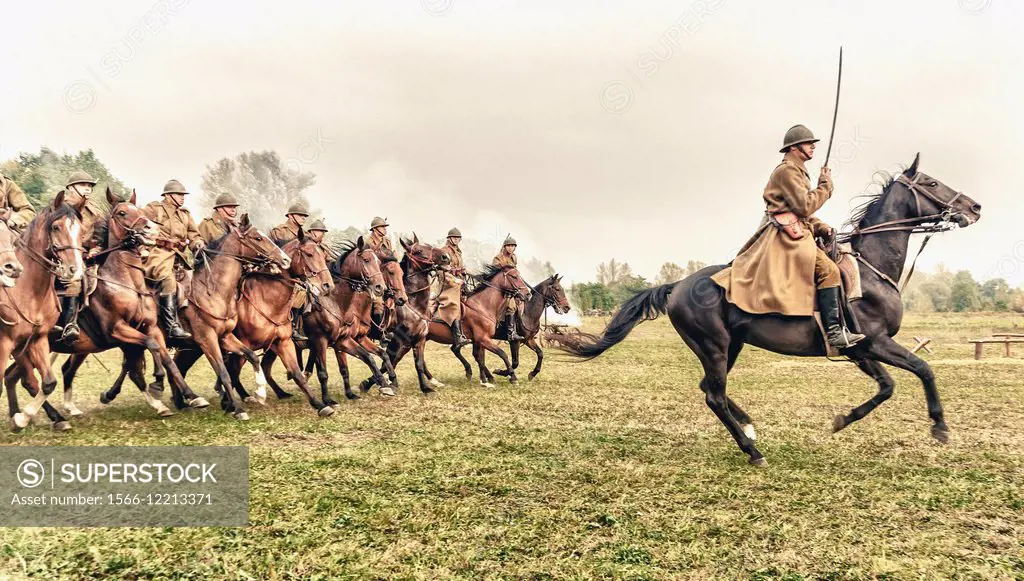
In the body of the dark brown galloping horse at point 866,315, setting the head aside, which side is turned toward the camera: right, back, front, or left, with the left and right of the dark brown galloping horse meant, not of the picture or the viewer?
right

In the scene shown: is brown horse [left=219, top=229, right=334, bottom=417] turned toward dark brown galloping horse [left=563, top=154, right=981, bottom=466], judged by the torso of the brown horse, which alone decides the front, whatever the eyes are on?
yes

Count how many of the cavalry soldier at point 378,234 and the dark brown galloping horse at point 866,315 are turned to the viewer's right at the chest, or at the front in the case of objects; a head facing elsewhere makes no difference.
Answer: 2

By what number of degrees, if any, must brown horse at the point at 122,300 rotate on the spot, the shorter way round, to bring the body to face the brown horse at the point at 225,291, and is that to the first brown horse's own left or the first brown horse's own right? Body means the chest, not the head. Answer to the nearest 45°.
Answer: approximately 45° to the first brown horse's own left

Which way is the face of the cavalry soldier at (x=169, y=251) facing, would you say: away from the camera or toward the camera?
toward the camera

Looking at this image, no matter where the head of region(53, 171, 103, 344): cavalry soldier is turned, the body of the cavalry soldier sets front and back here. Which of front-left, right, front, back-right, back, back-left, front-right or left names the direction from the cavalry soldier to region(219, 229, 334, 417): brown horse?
front-left

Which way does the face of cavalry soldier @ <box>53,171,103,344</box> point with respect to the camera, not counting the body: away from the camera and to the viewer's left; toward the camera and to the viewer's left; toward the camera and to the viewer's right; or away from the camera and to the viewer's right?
toward the camera and to the viewer's right

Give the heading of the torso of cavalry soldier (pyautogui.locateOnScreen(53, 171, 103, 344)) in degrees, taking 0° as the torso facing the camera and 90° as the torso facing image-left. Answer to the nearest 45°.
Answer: approximately 315°

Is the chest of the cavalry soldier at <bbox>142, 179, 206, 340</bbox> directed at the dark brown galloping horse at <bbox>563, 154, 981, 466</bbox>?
yes

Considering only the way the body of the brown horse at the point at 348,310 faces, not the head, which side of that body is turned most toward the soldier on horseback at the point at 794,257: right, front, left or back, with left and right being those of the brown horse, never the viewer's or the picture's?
front

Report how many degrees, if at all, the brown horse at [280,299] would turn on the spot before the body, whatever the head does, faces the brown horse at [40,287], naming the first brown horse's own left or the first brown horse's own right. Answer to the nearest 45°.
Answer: approximately 90° to the first brown horse's own right

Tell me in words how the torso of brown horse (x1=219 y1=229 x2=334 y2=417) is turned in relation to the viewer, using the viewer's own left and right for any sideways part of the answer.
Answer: facing the viewer and to the right of the viewer

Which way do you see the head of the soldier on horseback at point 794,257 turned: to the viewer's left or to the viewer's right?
to the viewer's right
